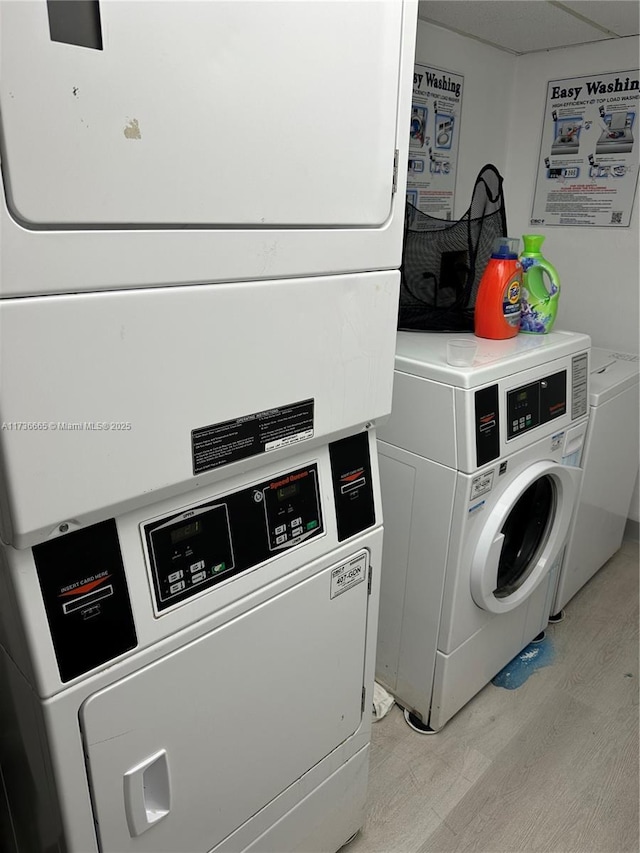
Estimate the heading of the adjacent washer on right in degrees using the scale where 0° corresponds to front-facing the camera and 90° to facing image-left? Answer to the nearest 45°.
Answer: approximately 315°

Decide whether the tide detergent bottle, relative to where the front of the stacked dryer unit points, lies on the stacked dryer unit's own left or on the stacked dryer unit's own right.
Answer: on the stacked dryer unit's own left

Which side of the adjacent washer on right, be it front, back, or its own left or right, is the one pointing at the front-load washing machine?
right

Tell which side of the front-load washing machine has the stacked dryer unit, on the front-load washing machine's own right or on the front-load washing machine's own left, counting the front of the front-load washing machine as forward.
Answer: on the front-load washing machine's own right

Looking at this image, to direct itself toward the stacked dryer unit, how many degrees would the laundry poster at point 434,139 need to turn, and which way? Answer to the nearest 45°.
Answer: approximately 45° to its right

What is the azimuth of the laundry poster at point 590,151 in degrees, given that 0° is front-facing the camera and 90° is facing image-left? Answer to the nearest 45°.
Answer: approximately 45°

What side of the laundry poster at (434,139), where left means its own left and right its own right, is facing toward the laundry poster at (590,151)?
left

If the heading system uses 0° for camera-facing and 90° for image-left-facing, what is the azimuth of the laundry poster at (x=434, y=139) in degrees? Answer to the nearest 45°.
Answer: approximately 315°
